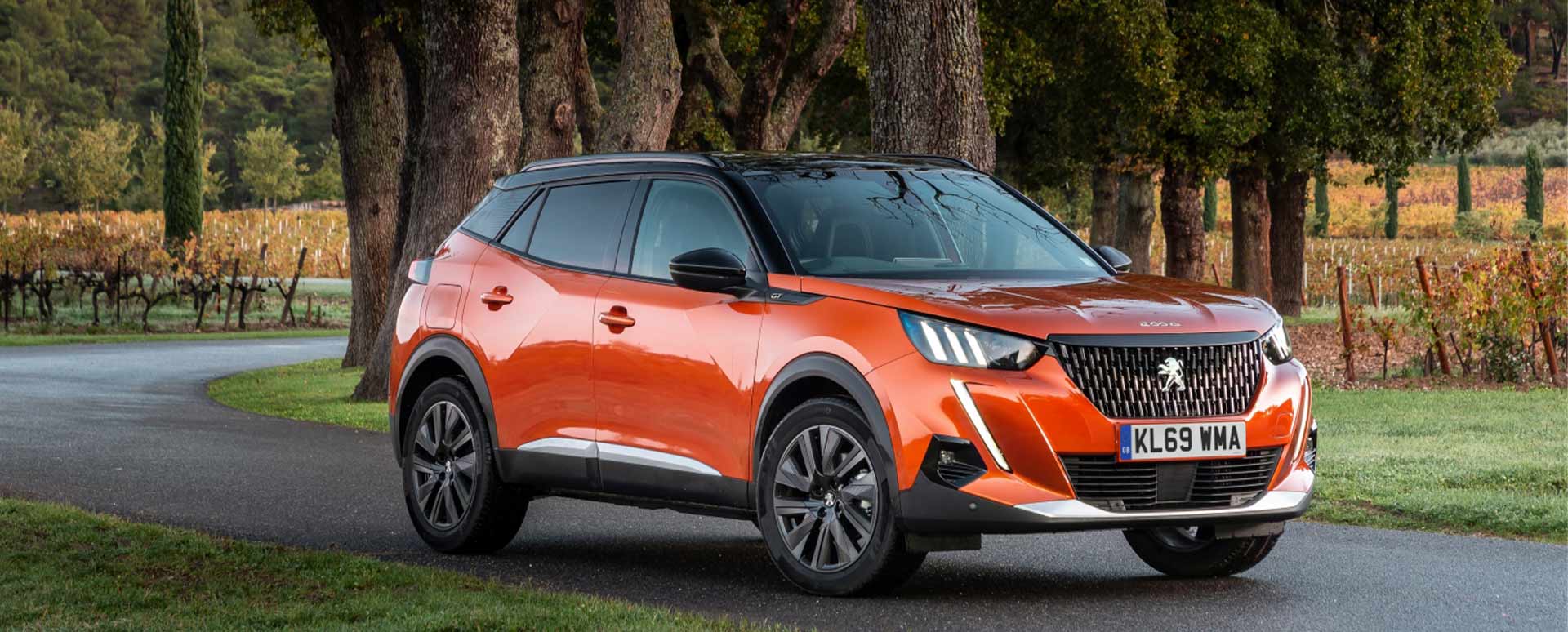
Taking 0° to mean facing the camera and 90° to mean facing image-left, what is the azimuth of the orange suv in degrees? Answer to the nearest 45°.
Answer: approximately 315°

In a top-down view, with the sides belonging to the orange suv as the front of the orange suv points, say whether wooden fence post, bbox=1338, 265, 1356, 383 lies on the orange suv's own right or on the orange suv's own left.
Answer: on the orange suv's own left

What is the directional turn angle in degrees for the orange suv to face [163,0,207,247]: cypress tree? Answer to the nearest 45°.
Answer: approximately 180°
